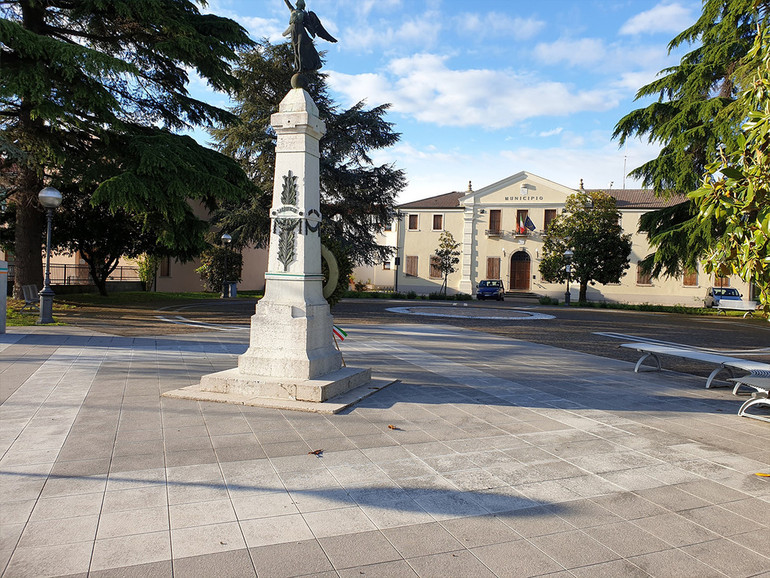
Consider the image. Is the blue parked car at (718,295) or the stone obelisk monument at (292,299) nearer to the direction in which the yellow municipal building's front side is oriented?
the stone obelisk monument

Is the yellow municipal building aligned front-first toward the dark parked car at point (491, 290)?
yes

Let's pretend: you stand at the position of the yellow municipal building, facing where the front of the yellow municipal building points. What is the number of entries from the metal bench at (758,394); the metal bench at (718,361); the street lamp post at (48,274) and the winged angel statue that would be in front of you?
4

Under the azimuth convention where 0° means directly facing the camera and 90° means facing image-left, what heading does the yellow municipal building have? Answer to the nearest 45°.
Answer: approximately 0°

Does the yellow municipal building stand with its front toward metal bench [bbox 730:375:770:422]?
yes

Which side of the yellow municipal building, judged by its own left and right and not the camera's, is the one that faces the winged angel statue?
front

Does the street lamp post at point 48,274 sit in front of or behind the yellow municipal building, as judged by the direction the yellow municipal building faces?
in front

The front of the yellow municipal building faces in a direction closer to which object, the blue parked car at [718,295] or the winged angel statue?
the winged angel statue

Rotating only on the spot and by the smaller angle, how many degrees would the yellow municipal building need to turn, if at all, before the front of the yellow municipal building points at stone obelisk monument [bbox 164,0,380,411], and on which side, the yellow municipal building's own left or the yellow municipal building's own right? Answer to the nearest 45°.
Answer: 0° — it already faces it

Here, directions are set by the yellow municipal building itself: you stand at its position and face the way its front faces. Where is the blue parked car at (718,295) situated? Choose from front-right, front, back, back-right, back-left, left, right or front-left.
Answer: left
